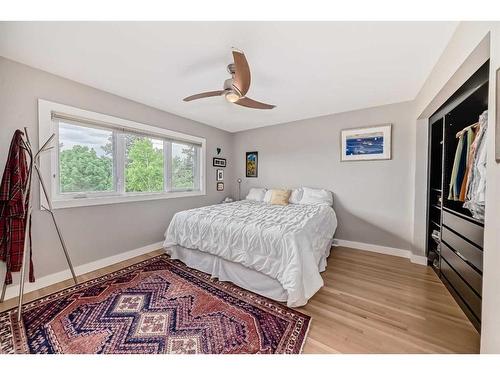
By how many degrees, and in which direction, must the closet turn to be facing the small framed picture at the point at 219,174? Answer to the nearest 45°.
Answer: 0° — it already faces it

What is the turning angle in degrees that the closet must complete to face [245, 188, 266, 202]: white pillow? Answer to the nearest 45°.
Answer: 0° — it already faces it

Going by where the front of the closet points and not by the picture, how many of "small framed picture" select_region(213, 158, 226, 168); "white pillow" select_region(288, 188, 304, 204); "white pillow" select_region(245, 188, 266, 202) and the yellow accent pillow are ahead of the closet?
4

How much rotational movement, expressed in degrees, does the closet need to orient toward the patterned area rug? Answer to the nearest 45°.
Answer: approximately 45° to its left

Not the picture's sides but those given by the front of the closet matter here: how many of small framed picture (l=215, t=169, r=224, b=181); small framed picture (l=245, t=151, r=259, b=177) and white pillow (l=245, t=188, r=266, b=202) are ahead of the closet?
3

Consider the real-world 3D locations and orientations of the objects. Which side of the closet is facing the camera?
left

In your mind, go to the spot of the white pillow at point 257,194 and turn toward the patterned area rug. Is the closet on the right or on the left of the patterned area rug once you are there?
left

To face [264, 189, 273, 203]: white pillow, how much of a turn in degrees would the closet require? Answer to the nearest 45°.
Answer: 0° — it already faces it

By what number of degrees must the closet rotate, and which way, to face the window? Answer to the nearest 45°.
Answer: approximately 45° to its left

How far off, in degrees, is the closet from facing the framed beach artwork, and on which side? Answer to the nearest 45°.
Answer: approximately 45° to its right
